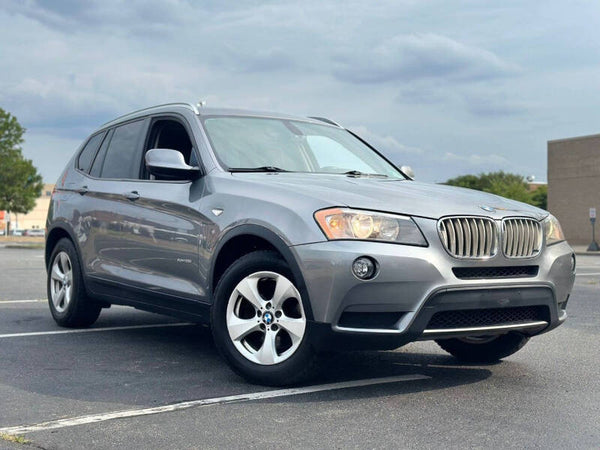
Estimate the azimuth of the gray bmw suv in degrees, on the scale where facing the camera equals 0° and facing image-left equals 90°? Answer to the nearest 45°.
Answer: approximately 315°
